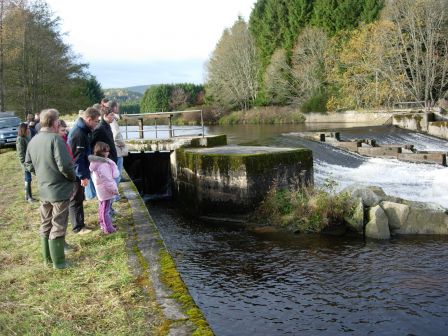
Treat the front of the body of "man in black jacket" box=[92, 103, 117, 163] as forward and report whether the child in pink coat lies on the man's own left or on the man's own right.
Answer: on the man's own right

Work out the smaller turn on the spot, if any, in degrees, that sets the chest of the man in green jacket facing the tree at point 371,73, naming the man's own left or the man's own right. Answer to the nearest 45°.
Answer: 0° — they already face it

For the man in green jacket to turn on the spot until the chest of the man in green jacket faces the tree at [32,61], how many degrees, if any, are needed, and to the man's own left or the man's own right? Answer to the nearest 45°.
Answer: approximately 45° to the man's own left

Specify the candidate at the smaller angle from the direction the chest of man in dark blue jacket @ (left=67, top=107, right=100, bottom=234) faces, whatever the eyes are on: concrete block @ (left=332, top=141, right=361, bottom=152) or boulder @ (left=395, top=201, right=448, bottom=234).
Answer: the boulder

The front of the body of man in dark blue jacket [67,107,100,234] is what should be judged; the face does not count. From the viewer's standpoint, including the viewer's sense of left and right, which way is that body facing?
facing to the right of the viewer

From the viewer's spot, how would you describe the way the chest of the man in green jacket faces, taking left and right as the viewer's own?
facing away from the viewer and to the right of the viewer

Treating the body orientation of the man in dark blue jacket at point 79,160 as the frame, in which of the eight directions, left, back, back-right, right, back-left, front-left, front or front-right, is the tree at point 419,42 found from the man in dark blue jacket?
front-left

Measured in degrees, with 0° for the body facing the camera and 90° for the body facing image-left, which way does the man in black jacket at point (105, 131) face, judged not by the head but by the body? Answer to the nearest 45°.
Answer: approximately 270°

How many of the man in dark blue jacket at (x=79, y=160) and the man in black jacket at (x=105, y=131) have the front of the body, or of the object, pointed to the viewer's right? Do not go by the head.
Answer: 2

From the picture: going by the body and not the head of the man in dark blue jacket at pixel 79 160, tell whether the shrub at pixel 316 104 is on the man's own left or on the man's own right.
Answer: on the man's own left
